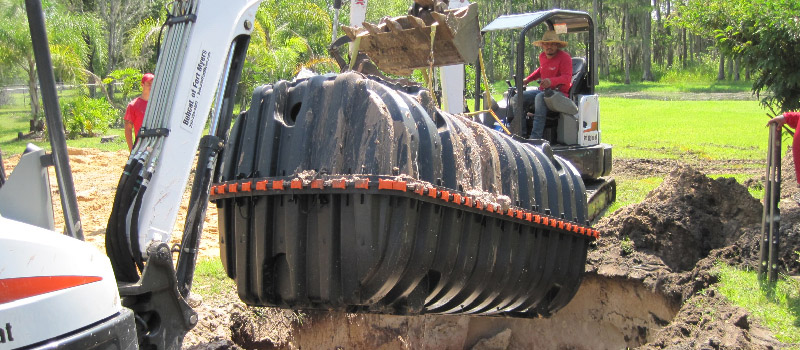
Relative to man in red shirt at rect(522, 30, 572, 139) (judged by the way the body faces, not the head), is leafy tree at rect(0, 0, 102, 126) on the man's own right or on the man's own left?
on the man's own right

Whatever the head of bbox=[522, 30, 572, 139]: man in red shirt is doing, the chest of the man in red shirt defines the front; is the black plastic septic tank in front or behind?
in front

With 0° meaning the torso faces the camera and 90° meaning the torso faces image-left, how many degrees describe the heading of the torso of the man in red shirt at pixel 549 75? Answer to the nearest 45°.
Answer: approximately 45°

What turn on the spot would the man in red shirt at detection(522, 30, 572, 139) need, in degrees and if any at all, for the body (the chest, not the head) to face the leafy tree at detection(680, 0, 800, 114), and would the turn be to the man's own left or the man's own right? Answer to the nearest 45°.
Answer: approximately 180°

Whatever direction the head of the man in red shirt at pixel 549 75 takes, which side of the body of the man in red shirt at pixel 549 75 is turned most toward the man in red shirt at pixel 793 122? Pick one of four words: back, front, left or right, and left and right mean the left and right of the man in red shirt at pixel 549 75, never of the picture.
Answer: left

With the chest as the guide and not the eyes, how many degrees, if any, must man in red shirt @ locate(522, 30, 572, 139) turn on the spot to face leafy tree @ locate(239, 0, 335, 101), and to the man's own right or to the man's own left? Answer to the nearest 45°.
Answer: approximately 90° to the man's own right

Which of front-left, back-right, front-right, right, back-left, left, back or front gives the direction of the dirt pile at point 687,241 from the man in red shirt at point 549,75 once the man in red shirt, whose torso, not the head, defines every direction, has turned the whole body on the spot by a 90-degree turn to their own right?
back

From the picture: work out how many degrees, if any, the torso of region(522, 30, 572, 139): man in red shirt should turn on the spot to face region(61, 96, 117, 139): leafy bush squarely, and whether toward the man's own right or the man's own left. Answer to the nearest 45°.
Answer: approximately 90° to the man's own right
